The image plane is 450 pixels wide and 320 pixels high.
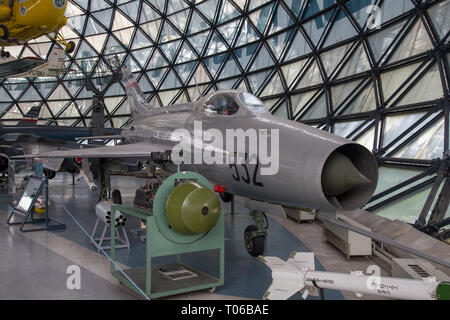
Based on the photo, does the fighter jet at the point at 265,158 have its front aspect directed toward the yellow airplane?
no

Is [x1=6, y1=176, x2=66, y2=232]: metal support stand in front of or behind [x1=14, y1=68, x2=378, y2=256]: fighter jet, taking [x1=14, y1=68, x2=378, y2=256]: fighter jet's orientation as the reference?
behind

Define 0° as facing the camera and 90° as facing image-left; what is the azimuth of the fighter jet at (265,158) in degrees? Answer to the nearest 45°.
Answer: approximately 315°

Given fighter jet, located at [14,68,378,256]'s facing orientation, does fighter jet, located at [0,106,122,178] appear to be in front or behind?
behind

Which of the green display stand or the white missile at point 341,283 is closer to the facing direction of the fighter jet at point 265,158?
the white missile

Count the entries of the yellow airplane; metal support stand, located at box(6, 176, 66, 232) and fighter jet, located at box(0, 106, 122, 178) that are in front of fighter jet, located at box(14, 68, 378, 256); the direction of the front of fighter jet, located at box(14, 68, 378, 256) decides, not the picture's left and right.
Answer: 0

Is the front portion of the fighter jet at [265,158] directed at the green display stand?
no
